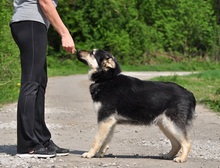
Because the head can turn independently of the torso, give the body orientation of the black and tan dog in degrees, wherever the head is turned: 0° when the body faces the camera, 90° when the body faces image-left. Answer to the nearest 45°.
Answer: approximately 90°
